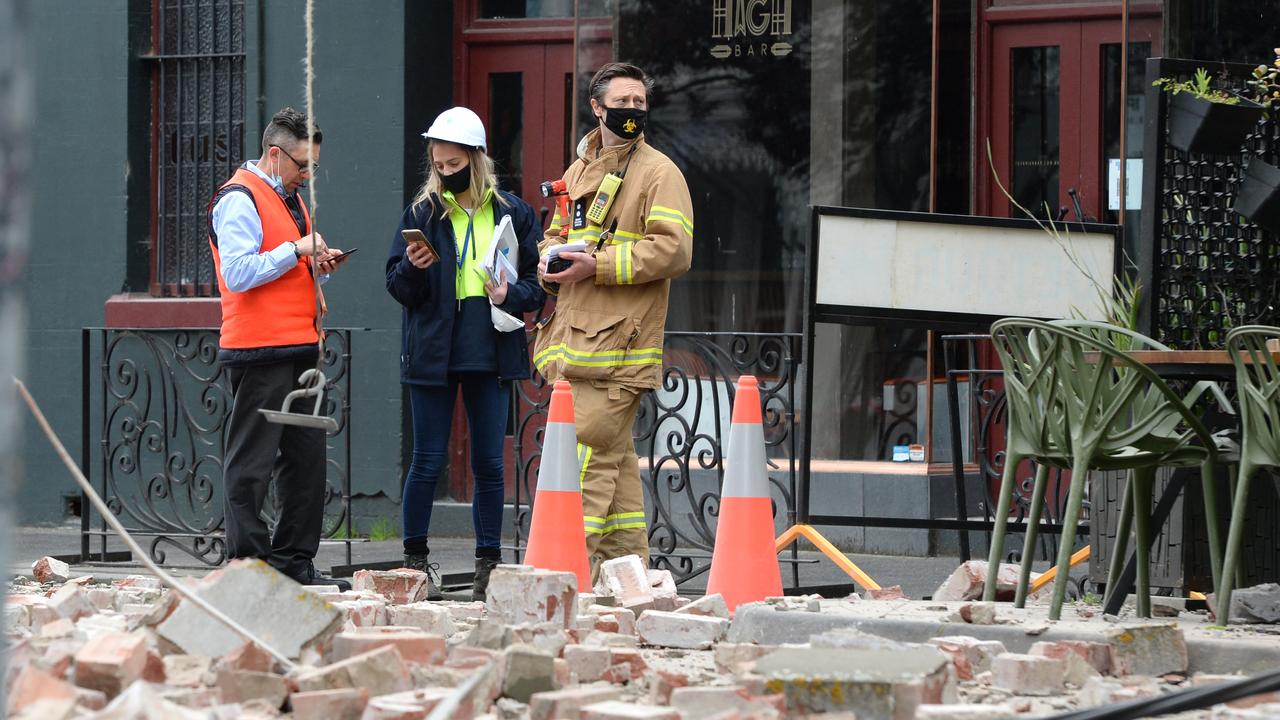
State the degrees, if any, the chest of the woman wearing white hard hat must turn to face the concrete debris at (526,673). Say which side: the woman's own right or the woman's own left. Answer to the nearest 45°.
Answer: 0° — they already face it

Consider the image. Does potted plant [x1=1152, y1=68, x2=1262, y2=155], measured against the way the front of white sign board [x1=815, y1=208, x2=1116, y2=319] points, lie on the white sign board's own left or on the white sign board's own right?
on the white sign board's own left

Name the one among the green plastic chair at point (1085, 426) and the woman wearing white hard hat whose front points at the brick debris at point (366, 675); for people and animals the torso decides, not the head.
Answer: the woman wearing white hard hat

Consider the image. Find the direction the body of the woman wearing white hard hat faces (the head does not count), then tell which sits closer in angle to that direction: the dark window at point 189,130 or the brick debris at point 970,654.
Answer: the brick debris

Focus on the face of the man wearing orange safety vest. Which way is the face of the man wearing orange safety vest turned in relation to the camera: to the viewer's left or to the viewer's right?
to the viewer's right

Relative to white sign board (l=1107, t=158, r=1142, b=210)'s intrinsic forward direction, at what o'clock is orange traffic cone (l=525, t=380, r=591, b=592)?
The orange traffic cone is roughly at 1 o'clock from the white sign board.

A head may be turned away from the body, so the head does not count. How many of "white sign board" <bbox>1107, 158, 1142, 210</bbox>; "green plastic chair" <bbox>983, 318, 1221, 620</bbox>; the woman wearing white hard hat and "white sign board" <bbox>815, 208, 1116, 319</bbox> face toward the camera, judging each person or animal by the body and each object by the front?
3

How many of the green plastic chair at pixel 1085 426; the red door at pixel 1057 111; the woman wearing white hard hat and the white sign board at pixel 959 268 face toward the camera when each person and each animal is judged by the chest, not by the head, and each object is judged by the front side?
3

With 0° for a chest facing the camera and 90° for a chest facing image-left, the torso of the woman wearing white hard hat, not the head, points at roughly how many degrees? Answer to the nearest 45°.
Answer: approximately 0°
